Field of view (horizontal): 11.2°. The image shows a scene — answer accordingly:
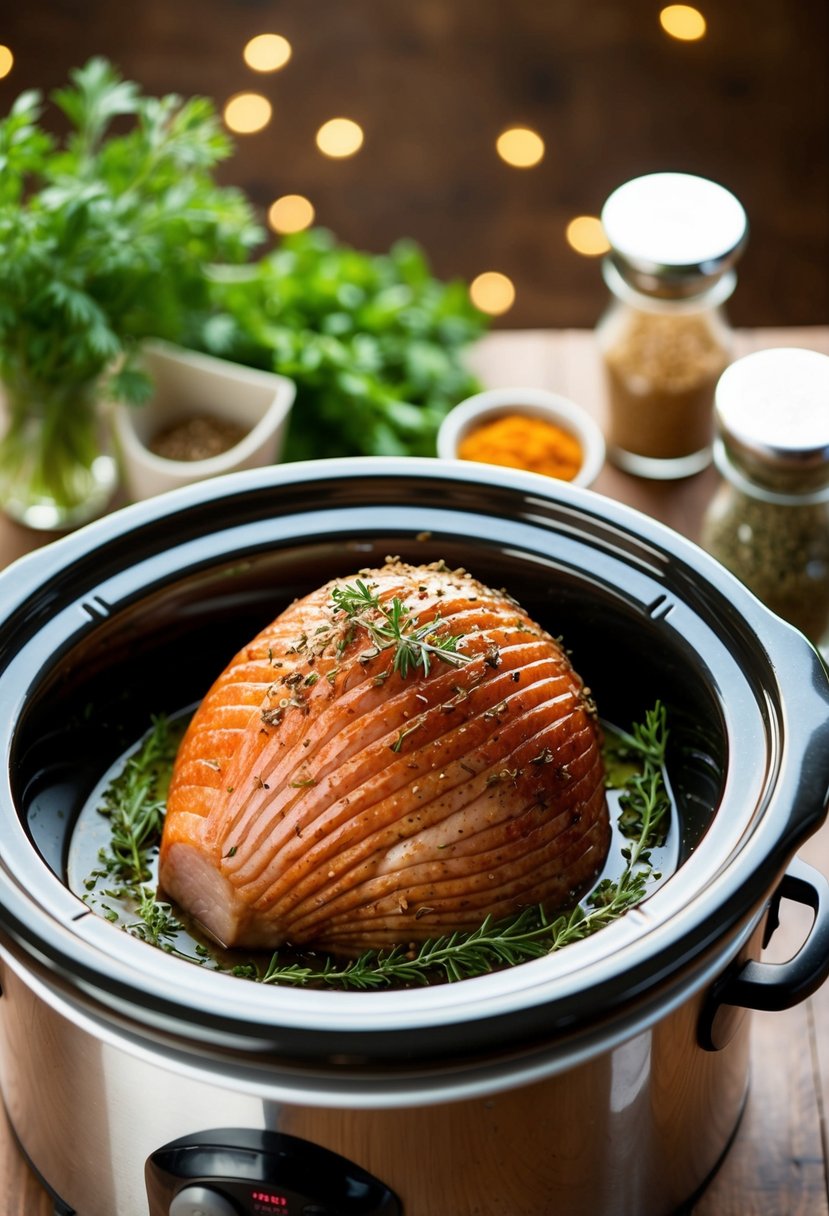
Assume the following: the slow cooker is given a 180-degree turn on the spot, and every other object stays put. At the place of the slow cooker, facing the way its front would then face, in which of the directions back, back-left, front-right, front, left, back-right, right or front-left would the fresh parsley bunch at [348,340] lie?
front

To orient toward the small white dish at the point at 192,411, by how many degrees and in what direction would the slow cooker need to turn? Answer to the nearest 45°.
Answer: approximately 180°

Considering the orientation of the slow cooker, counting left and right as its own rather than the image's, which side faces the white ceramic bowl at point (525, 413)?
back

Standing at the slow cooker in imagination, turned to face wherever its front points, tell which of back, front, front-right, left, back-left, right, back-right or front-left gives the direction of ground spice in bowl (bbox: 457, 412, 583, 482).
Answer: back

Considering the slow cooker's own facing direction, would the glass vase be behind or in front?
behind

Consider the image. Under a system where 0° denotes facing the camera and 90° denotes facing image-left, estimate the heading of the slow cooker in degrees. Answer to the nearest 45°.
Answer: approximately 0°

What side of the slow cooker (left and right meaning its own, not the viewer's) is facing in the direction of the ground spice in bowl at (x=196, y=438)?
back
